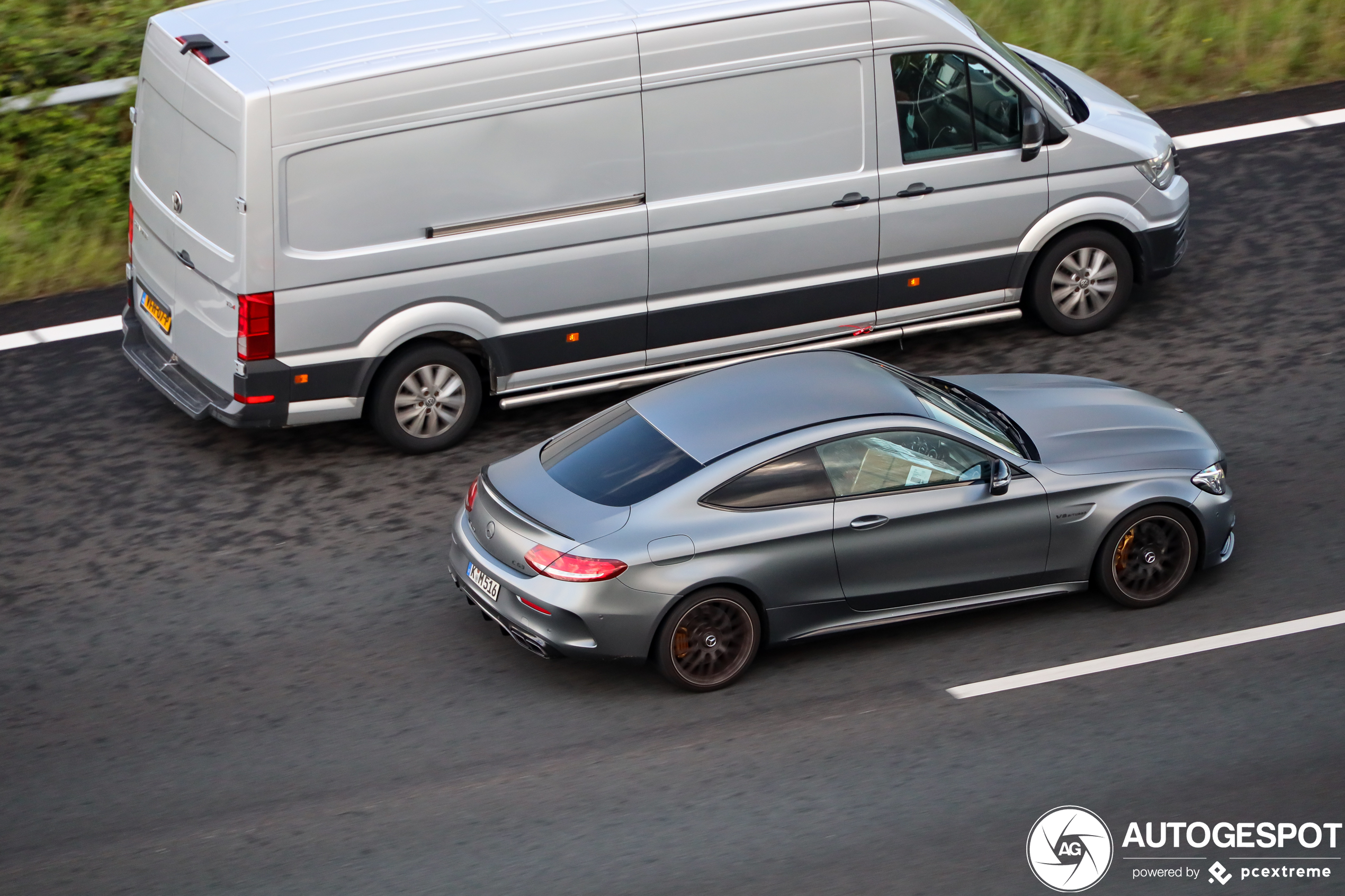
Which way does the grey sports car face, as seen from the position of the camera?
facing away from the viewer and to the right of the viewer

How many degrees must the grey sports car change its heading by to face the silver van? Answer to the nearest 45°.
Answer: approximately 90° to its left

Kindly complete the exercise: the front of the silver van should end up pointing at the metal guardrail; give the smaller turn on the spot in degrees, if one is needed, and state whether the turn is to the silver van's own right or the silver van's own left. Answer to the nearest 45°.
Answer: approximately 90° to the silver van's own left

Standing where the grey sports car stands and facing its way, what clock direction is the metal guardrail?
The metal guardrail is roughly at 9 o'clock from the grey sports car.

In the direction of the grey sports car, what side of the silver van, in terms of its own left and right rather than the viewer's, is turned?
right

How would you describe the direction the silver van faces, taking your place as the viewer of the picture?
facing away from the viewer and to the right of the viewer
